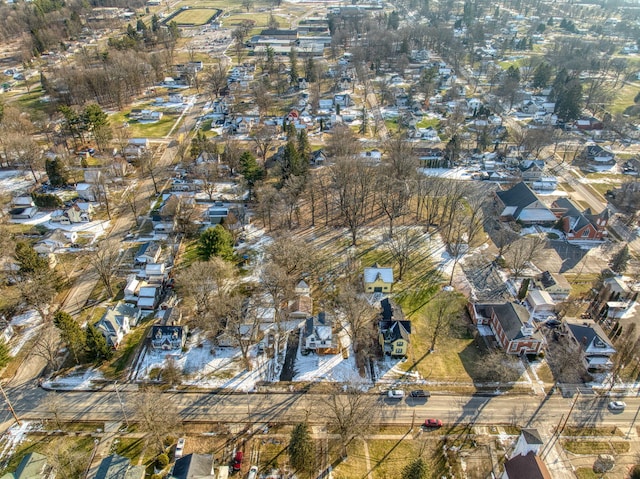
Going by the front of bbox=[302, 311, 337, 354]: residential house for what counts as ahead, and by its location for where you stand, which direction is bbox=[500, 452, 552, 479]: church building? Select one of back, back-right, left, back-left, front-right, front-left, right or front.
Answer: front-left

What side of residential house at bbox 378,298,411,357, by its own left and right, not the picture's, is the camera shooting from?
front

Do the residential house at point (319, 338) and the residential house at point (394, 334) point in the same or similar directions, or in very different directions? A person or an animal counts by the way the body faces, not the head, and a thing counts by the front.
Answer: same or similar directions

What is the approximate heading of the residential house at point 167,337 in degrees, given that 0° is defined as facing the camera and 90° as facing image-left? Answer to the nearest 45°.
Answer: approximately 0°

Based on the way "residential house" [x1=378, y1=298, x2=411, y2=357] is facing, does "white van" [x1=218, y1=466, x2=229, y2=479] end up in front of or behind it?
in front

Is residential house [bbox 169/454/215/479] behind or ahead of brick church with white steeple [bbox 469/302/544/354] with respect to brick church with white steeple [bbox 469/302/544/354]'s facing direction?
ahead

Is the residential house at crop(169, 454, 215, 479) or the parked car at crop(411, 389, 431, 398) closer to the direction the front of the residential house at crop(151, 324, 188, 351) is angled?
the residential house

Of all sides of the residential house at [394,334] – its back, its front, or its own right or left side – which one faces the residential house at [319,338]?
right

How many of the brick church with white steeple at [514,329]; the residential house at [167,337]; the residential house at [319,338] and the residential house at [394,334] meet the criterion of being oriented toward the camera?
4

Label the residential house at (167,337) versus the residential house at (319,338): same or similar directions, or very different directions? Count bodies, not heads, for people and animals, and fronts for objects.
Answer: same or similar directions

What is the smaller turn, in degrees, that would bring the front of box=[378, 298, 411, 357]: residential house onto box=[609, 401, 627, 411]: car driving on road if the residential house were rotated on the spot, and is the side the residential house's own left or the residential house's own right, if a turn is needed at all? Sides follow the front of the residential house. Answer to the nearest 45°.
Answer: approximately 90° to the residential house's own left

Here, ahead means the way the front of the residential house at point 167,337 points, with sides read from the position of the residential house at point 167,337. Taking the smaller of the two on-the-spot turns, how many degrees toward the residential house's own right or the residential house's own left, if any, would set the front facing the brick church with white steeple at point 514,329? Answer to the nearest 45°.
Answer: approximately 45° to the residential house's own left

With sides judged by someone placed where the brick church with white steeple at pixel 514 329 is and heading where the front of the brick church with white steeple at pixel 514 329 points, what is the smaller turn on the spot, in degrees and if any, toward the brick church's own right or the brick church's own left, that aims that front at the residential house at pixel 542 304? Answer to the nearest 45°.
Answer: approximately 180°

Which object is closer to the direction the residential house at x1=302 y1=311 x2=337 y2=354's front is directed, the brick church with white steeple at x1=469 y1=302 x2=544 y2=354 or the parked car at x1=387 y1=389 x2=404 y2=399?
the parked car

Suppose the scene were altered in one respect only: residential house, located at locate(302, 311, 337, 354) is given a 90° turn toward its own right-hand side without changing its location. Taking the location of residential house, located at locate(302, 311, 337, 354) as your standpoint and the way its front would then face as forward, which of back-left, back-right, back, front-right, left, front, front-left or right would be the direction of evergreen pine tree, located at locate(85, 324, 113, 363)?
front

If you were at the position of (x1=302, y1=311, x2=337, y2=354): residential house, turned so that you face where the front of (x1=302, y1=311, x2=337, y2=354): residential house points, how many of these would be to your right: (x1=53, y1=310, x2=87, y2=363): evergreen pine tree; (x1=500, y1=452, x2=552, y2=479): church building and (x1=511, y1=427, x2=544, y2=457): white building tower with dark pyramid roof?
1

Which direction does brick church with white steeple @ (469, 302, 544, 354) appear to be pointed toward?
toward the camera
